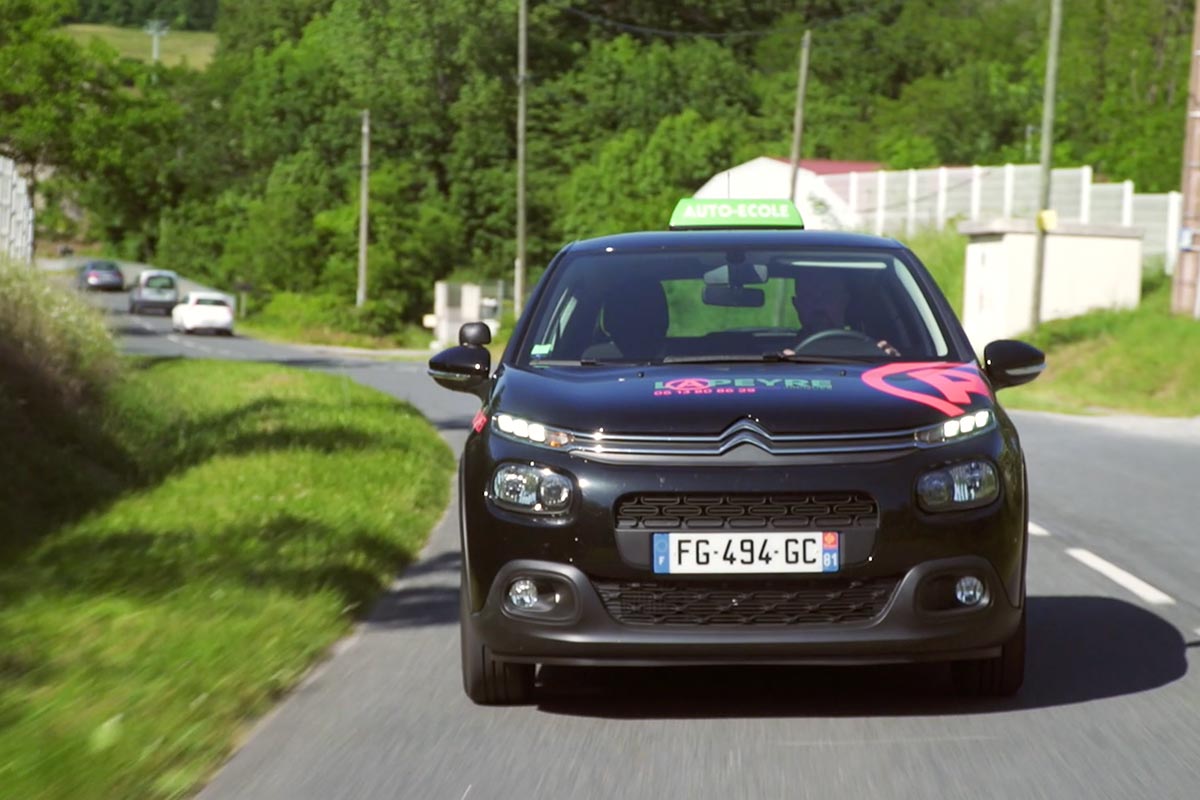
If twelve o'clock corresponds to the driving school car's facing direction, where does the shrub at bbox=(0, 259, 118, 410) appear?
The shrub is roughly at 5 o'clock from the driving school car.

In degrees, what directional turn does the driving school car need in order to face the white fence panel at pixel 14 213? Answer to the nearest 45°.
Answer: approximately 135° to its right

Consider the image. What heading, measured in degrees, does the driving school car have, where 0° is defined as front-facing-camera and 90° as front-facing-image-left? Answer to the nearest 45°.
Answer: approximately 0°

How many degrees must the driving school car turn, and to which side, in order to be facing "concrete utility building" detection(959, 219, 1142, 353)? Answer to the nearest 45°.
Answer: approximately 180°

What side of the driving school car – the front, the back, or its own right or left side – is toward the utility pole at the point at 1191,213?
back

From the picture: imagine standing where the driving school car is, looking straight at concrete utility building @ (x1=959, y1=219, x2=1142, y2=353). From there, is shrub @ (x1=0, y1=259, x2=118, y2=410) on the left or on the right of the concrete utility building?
left

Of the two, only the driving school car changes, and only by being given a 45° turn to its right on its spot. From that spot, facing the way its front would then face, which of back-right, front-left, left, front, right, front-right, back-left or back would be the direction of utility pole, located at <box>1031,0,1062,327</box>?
back-right
